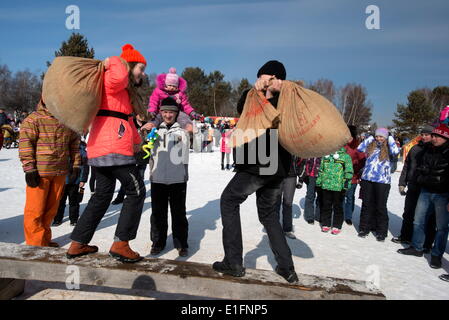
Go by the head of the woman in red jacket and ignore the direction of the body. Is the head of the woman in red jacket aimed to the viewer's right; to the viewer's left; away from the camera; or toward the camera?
to the viewer's right

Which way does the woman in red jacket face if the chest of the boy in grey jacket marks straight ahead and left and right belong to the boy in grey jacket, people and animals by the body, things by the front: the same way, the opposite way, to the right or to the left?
to the left

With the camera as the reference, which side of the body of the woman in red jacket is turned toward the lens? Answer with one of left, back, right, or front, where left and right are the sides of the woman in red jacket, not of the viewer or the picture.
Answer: right

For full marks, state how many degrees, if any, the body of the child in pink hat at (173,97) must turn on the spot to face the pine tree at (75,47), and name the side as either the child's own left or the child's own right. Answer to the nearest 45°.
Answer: approximately 180°

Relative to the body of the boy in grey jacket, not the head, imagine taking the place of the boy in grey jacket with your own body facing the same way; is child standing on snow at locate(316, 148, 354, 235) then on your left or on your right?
on your left

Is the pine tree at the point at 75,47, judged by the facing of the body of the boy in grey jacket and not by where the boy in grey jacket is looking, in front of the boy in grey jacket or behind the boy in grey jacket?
behind

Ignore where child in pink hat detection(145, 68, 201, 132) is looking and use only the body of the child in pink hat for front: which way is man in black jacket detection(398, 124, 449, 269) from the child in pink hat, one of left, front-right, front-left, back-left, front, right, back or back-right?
left

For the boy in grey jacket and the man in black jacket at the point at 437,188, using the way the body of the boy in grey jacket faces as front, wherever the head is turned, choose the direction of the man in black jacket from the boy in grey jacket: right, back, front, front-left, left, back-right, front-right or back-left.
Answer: left
